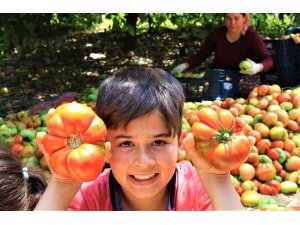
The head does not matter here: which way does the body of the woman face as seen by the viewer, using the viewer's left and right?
facing the viewer

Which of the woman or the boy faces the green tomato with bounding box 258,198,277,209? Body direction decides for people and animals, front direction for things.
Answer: the woman

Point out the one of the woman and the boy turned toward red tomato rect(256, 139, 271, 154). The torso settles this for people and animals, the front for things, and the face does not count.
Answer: the woman

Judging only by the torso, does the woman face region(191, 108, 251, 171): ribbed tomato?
yes

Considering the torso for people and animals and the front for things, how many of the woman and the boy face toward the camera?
2

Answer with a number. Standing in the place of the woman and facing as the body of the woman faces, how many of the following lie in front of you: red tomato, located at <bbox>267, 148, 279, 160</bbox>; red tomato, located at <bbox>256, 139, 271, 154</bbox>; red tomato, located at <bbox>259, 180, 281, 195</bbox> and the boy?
4

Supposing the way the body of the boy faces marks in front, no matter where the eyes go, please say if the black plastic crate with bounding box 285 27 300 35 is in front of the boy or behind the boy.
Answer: behind

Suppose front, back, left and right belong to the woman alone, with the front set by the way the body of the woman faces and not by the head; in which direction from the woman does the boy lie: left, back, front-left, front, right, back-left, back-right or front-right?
front

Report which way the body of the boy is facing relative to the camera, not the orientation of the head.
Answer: toward the camera

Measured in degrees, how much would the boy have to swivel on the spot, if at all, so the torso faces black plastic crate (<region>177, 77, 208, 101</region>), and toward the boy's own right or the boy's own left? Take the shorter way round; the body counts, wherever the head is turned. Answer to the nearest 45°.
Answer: approximately 180°

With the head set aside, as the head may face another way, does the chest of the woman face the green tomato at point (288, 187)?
yes

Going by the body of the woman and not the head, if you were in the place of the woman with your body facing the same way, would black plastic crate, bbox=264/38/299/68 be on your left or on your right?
on your left

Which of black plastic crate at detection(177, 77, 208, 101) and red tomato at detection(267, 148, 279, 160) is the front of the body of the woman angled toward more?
the red tomato

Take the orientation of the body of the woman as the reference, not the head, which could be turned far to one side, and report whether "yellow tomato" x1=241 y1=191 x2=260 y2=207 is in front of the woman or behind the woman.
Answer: in front

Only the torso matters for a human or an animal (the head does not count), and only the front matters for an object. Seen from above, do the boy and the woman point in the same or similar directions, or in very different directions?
same or similar directions

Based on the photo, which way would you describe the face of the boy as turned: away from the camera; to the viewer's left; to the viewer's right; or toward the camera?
toward the camera
